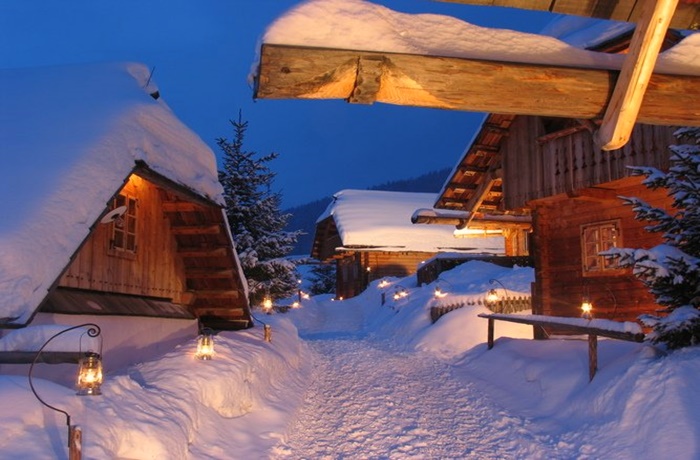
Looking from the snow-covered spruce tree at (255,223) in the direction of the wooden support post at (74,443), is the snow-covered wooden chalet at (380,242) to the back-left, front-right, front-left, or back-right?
back-left

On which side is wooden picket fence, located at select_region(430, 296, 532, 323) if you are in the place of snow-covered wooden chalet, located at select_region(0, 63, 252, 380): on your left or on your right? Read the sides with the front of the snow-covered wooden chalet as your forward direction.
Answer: on your left

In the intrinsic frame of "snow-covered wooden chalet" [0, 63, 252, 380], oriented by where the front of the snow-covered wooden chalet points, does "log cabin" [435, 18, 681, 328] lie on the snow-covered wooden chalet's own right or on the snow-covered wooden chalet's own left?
on the snow-covered wooden chalet's own left

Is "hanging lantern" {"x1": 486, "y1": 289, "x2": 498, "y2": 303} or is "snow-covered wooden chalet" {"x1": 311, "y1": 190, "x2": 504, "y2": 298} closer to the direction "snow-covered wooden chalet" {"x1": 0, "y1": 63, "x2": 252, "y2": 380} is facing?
the hanging lantern

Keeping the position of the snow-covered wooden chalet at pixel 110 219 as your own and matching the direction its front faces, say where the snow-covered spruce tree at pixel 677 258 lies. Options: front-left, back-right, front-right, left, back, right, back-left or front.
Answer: front

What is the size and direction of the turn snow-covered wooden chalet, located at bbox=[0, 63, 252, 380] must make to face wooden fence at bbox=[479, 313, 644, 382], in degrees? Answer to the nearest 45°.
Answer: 0° — it already faces it

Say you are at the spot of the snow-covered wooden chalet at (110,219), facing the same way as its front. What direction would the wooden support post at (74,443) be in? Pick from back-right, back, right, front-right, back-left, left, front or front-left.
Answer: front-right

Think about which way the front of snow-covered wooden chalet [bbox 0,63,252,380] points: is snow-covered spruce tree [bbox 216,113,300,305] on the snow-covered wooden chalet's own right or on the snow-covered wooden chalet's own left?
on the snow-covered wooden chalet's own left

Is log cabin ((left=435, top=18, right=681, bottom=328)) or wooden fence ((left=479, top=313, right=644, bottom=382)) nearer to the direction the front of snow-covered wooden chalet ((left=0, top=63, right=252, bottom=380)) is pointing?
the wooden fence

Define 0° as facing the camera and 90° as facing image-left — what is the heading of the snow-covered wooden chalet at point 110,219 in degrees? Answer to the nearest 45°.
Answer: approximately 315°

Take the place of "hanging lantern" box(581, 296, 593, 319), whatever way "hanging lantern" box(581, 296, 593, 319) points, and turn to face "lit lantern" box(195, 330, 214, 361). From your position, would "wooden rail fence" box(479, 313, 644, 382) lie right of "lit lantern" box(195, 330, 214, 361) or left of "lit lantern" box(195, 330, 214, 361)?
left

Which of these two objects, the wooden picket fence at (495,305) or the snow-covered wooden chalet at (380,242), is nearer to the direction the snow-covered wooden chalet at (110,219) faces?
the wooden picket fence

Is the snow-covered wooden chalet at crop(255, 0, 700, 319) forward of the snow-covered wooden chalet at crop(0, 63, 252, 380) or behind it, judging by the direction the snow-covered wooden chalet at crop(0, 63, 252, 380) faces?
forward

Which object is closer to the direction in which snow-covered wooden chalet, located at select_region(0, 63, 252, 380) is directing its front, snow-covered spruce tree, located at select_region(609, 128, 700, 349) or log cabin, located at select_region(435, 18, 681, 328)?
the snow-covered spruce tree

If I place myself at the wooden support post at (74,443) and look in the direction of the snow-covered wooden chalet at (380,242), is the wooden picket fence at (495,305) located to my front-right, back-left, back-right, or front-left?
front-right

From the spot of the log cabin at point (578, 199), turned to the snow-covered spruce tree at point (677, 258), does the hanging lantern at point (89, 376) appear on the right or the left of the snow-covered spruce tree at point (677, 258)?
right

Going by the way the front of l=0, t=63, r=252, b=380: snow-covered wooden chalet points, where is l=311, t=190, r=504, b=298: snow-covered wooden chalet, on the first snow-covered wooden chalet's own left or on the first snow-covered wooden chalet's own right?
on the first snow-covered wooden chalet's own left
